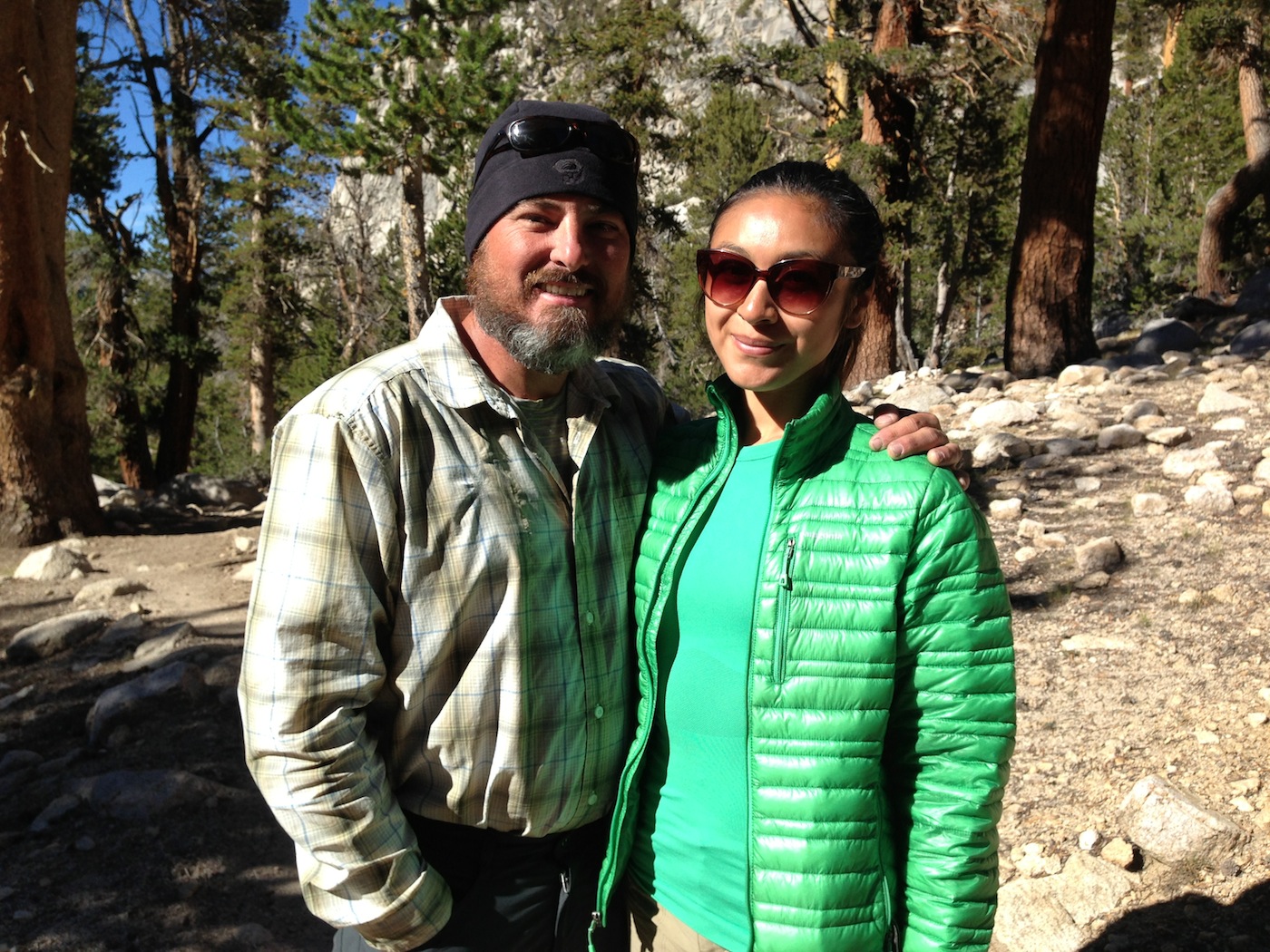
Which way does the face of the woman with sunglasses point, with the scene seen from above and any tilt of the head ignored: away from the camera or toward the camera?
toward the camera

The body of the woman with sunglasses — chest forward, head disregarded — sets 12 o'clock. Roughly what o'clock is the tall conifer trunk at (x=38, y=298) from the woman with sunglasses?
The tall conifer trunk is roughly at 3 o'clock from the woman with sunglasses.

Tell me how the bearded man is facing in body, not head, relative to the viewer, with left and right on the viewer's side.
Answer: facing the viewer and to the right of the viewer

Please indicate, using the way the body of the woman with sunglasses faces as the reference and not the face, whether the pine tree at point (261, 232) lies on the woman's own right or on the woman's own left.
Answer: on the woman's own right

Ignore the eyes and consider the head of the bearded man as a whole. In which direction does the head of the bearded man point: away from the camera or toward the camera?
toward the camera

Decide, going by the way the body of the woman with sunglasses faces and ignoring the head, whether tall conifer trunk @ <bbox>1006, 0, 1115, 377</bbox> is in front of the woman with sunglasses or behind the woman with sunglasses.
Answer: behind

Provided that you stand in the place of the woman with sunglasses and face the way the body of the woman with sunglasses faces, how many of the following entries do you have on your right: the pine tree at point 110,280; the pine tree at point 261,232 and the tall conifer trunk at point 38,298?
3

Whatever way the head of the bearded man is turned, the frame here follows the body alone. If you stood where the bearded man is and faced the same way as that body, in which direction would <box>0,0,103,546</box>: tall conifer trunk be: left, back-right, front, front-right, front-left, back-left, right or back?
back

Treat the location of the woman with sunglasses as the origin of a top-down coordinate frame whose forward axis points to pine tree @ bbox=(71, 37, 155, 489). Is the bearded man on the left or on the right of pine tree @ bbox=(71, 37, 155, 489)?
left

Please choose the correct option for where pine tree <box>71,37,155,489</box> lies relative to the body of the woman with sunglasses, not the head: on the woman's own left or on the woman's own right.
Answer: on the woman's own right

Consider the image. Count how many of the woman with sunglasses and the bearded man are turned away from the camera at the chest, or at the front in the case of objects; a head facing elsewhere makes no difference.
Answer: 0

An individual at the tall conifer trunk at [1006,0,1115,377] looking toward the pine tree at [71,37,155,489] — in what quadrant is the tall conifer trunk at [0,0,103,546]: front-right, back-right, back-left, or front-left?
front-left

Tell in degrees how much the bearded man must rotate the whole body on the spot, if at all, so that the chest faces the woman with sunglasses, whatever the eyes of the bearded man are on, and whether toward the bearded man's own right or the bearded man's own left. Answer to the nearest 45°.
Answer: approximately 45° to the bearded man's own left
